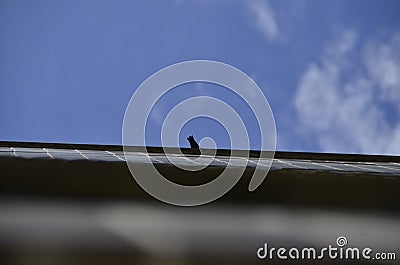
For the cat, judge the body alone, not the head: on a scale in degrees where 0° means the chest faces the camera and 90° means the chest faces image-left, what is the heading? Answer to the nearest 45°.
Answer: approximately 90°
